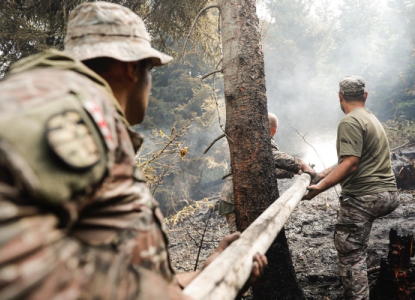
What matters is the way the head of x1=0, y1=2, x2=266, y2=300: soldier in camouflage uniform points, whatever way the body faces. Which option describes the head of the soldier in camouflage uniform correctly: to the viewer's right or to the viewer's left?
to the viewer's right

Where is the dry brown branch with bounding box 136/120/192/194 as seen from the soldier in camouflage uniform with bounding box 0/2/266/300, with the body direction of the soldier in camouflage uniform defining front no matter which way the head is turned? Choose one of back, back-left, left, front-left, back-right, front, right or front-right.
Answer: front-left

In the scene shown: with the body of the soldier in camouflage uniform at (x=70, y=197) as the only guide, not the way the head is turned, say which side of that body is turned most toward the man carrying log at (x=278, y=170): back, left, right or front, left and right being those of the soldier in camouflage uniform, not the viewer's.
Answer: front

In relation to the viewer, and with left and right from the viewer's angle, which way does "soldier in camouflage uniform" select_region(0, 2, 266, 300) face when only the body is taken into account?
facing away from the viewer and to the right of the viewer

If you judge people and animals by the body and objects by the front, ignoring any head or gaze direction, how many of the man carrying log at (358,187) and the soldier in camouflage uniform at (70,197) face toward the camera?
0

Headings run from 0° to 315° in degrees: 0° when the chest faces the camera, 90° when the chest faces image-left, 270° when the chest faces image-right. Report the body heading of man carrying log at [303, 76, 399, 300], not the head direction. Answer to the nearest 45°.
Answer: approximately 135°
